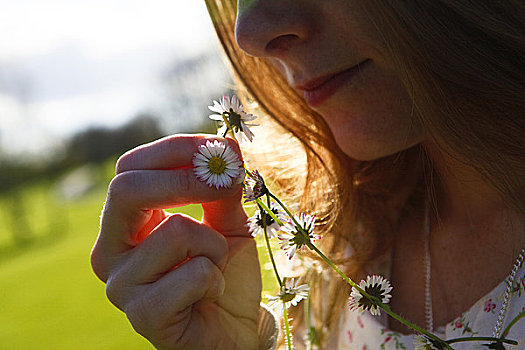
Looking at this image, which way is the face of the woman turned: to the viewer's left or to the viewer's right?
to the viewer's left

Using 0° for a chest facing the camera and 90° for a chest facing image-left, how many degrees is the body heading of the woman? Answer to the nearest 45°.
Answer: approximately 45°
